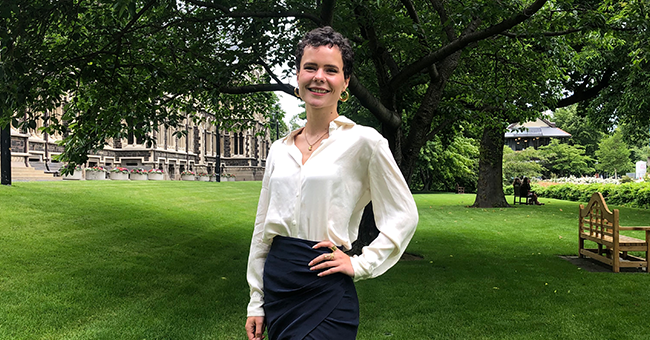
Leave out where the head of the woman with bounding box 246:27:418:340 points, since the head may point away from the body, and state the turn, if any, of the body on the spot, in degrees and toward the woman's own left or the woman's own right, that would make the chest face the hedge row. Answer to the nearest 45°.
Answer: approximately 180°

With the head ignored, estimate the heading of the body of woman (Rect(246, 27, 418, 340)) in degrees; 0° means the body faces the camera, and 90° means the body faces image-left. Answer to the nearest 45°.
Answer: approximately 45°

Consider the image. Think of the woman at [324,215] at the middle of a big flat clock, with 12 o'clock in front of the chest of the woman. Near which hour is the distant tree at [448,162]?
The distant tree is roughly at 5 o'clock from the woman.

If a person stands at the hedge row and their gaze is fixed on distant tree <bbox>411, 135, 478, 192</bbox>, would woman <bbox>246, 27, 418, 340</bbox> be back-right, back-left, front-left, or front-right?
back-left

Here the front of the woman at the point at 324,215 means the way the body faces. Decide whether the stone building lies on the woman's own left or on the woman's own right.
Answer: on the woman's own right
